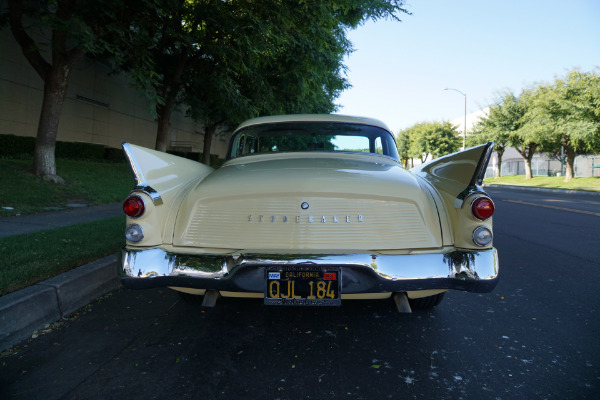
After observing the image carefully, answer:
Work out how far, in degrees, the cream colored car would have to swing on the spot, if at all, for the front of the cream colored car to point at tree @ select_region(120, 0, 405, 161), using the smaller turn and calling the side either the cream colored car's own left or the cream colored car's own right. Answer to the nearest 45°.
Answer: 0° — it already faces it

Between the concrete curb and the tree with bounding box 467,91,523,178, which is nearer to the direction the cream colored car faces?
the tree

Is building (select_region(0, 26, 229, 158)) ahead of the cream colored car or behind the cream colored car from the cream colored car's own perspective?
ahead

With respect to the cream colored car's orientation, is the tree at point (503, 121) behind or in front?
in front

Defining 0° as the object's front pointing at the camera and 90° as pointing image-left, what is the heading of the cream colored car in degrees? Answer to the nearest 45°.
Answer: approximately 180°
